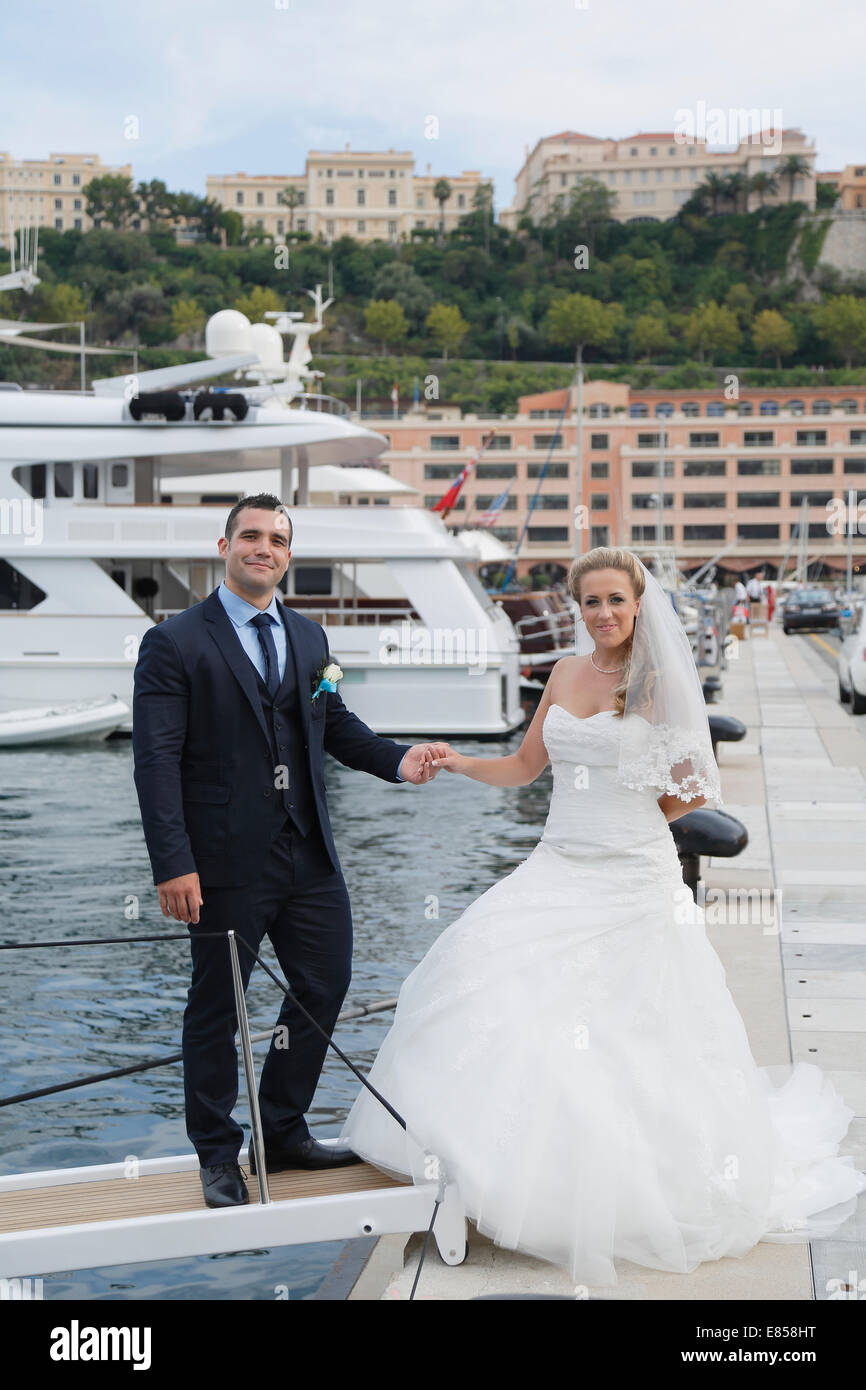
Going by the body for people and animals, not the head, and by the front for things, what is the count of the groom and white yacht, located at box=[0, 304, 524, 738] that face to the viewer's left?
1

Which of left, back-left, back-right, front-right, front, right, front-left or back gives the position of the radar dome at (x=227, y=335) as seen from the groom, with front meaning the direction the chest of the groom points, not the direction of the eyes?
back-left

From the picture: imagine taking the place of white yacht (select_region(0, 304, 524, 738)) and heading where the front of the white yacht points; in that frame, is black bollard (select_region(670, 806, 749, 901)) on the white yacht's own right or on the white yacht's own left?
on the white yacht's own left

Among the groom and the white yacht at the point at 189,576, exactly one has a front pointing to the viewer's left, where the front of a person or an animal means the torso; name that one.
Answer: the white yacht

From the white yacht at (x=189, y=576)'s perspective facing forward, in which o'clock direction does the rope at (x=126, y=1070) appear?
The rope is roughly at 9 o'clock from the white yacht.

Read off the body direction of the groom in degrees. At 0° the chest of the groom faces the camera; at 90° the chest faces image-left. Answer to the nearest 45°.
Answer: approximately 315°

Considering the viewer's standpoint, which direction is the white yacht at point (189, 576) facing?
facing to the left of the viewer

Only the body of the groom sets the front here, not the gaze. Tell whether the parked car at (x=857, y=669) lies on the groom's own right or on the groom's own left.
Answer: on the groom's own left
